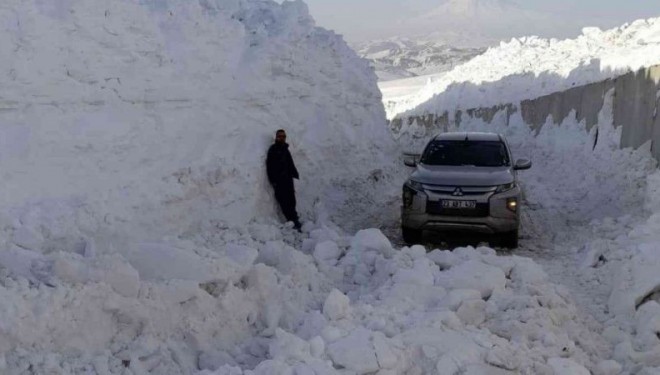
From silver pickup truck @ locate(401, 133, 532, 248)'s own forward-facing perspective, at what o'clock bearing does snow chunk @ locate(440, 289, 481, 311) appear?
The snow chunk is roughly at 12 o'clock from the silver pickup truck.

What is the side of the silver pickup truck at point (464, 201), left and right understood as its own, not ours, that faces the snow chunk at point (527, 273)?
front

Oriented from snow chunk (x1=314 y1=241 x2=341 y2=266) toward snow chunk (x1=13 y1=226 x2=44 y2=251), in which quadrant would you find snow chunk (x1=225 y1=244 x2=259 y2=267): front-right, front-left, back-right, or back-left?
front-left

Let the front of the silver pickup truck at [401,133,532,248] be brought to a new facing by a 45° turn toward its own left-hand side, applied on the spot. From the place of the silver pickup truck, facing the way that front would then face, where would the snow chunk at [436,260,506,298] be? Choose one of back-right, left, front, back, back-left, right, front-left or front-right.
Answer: front-right

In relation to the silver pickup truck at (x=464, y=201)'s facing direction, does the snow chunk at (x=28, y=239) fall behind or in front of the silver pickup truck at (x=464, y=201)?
in front

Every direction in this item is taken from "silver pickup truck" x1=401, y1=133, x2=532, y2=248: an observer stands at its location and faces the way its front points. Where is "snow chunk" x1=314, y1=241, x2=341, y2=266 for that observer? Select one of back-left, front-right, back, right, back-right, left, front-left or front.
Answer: front-right

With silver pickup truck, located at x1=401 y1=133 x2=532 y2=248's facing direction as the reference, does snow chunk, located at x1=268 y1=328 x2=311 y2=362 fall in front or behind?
in front

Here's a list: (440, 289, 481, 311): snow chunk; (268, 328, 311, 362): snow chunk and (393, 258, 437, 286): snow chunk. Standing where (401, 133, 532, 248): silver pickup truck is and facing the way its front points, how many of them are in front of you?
3

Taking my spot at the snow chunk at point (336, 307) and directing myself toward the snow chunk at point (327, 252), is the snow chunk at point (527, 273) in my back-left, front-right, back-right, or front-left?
front-right

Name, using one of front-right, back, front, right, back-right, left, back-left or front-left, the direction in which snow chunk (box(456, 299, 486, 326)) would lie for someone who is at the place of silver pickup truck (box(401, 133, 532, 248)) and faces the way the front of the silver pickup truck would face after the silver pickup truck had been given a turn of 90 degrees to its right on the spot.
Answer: left

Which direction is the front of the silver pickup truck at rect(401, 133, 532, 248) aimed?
toward the camera

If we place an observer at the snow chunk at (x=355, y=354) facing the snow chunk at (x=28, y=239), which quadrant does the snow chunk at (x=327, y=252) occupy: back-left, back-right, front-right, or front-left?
front-right

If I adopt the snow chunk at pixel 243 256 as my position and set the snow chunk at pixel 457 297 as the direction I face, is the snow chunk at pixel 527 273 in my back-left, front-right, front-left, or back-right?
front-left

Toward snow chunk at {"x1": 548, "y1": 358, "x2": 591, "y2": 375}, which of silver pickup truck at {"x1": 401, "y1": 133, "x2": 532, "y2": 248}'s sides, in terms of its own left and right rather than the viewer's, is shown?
front

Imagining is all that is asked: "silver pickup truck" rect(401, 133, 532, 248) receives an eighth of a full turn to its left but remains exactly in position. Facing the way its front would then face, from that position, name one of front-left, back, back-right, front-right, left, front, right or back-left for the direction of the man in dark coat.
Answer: back-right

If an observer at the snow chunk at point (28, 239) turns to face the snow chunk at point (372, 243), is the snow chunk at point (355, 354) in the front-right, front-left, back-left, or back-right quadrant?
front-right
